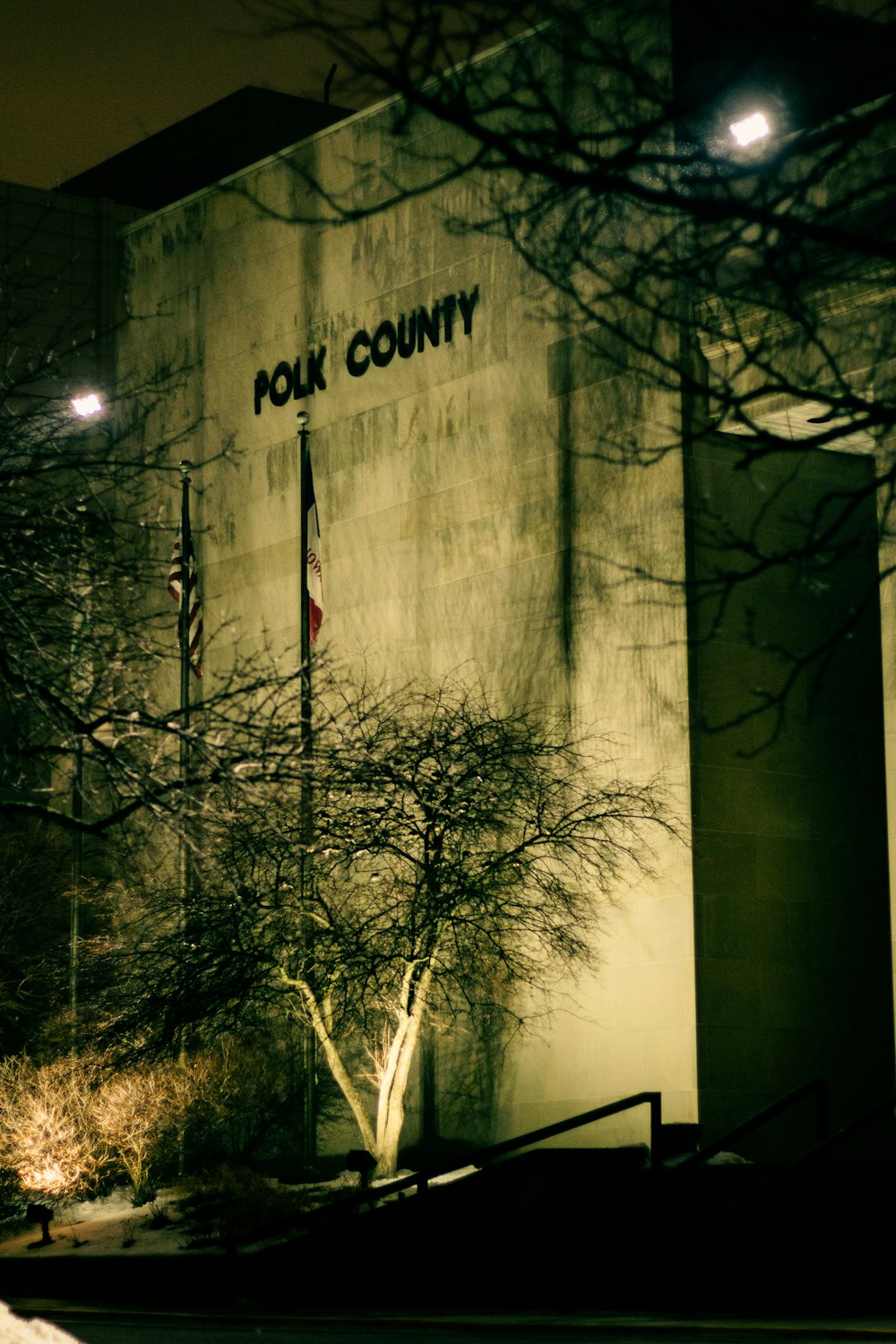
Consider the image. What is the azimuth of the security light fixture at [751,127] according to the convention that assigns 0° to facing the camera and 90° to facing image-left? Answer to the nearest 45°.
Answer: approximately 0°
